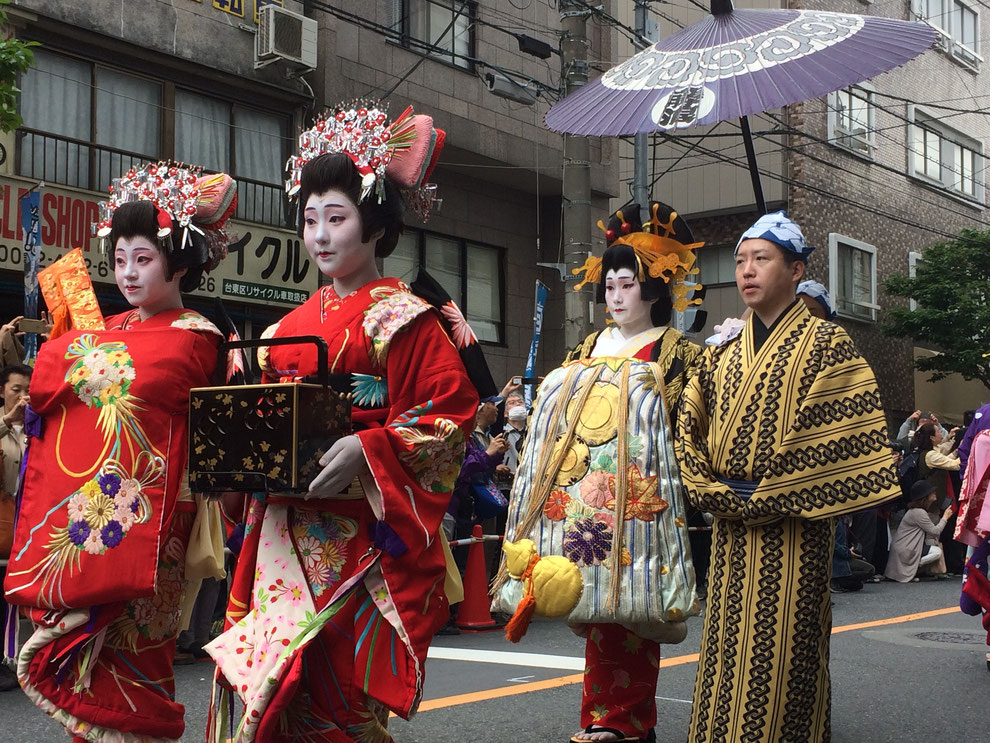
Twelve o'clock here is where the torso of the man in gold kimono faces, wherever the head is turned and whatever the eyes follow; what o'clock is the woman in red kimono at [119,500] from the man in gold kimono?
The woman in red kimono is roughly at 1 o'clock from the man in gold kimono.

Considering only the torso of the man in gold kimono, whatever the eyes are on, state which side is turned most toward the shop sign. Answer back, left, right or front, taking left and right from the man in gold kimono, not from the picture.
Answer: right

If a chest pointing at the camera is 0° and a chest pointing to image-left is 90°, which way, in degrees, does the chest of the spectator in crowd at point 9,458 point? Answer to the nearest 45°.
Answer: approximately 315°

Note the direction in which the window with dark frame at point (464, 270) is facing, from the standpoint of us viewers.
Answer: facing the viewer and to the right of the viewer

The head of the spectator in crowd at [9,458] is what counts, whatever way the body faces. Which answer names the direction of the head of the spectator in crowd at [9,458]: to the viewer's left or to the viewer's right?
to the viewer's right

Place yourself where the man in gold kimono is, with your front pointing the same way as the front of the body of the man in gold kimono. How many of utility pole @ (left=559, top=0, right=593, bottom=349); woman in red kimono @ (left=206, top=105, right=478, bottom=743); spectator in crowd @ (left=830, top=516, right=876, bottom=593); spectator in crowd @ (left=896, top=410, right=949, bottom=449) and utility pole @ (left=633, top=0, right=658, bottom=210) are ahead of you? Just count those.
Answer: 1

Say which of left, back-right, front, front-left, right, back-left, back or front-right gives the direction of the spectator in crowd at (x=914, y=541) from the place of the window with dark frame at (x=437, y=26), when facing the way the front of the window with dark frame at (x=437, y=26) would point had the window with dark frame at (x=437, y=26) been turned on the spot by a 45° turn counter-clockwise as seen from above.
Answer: front-right

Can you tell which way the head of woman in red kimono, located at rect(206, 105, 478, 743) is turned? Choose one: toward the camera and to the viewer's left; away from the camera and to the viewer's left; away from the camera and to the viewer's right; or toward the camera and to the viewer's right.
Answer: toward the camera and to the viewer's left

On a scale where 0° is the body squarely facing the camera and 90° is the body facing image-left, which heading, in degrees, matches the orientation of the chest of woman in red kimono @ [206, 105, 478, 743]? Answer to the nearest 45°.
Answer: approximately 45°

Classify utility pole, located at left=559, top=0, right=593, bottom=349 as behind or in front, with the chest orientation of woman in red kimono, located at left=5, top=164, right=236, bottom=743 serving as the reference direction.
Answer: behind

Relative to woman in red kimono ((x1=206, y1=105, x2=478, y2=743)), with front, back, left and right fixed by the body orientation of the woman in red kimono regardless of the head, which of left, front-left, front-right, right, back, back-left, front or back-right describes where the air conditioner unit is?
back-right

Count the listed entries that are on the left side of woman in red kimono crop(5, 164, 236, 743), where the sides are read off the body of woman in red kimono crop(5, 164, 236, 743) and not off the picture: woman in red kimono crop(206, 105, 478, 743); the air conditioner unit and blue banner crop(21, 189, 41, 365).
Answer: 1

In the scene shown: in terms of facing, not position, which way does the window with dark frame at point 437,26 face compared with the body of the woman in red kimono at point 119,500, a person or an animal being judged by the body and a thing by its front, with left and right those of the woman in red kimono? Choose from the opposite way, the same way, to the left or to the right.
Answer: to the left
